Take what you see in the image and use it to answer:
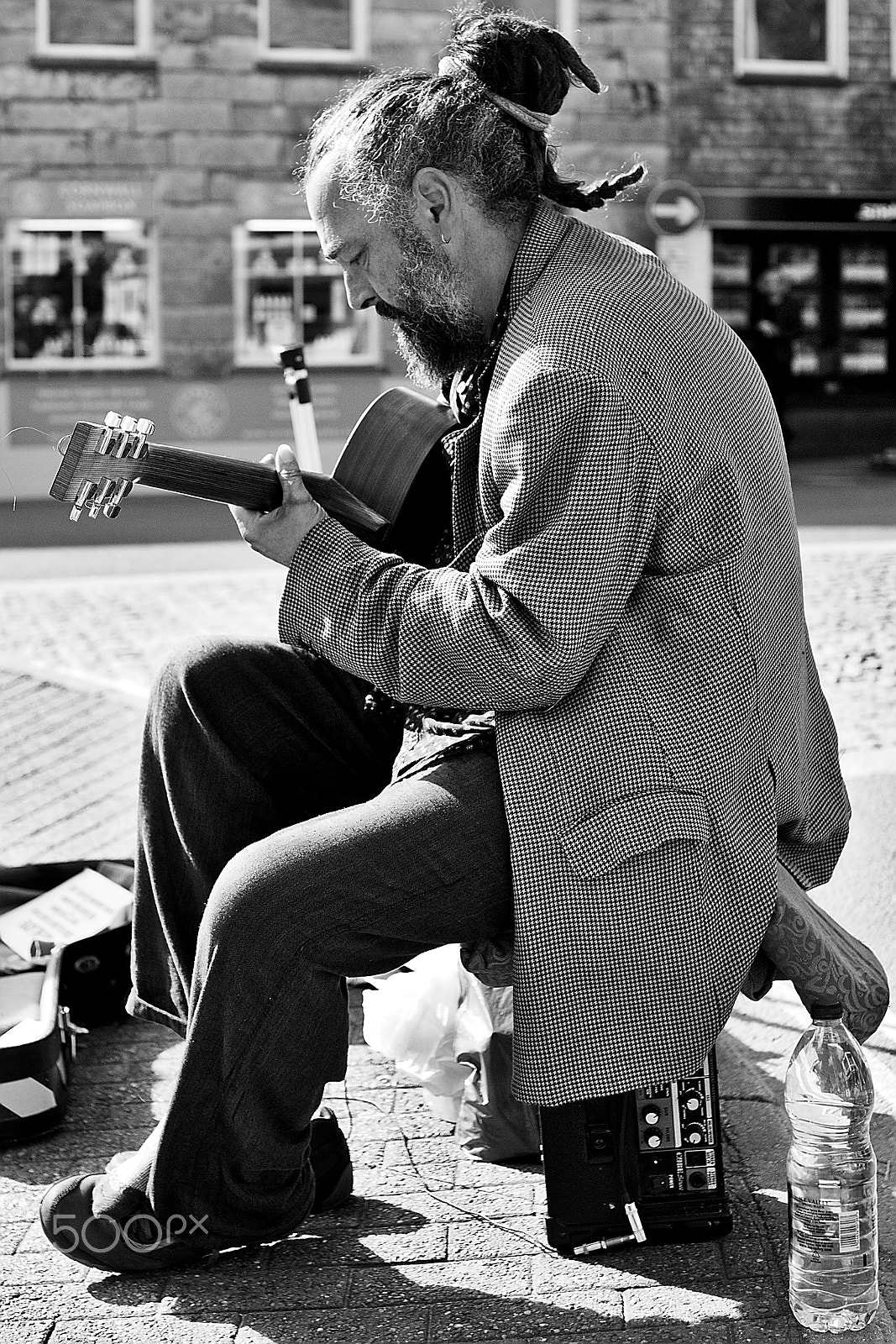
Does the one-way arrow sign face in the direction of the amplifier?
yes

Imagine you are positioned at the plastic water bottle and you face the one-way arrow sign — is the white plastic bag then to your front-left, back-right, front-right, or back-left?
front-left

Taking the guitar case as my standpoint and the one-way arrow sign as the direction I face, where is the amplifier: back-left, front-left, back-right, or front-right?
back-right

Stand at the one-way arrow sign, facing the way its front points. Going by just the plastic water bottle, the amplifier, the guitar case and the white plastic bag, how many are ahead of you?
4

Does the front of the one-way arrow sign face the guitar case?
yes

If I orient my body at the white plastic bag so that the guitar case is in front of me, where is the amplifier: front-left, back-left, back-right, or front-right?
back-left

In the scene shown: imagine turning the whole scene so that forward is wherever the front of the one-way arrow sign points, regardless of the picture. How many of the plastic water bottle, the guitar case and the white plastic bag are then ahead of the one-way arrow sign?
3

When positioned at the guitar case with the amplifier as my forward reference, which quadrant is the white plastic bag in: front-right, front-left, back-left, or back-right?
front-left

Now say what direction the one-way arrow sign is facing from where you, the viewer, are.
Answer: facing the viewer

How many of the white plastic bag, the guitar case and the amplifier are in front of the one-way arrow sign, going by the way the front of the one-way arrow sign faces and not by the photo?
3

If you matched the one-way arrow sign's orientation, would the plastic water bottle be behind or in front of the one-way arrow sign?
in front

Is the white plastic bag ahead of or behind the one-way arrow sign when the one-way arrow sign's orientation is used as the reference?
ahead
